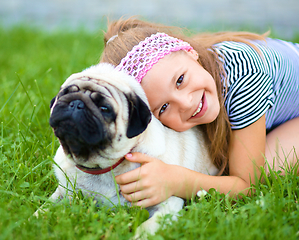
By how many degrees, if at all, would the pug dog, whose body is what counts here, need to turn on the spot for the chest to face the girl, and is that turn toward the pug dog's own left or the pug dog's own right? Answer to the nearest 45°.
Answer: approximately 180°
